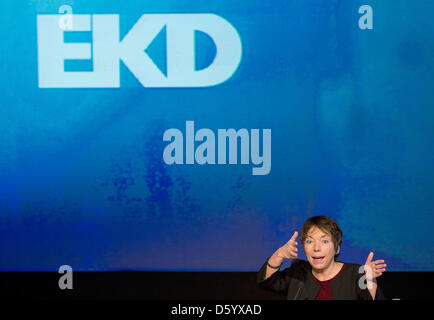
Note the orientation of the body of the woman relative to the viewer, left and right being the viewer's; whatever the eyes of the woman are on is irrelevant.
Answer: facing the viewer

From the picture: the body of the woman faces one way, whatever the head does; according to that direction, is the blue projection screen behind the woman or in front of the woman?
behind

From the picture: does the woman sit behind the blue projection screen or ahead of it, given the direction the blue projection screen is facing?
ahead

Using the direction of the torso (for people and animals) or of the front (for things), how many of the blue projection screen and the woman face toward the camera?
2

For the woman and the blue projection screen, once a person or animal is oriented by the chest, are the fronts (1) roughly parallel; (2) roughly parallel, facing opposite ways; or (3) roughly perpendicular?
roughly parallel

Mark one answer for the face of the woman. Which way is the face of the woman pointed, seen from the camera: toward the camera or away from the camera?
toward the camera
